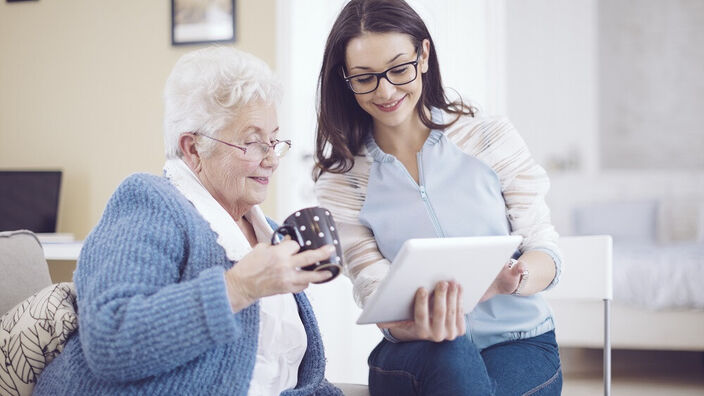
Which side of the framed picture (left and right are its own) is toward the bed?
left

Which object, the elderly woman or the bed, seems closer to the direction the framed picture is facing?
the elderly woman

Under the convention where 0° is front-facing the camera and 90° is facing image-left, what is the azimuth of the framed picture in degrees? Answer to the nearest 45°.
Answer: approximately 0°
